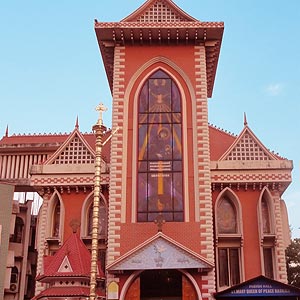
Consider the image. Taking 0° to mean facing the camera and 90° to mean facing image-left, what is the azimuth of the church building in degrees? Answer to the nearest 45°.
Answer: approximately 0°
